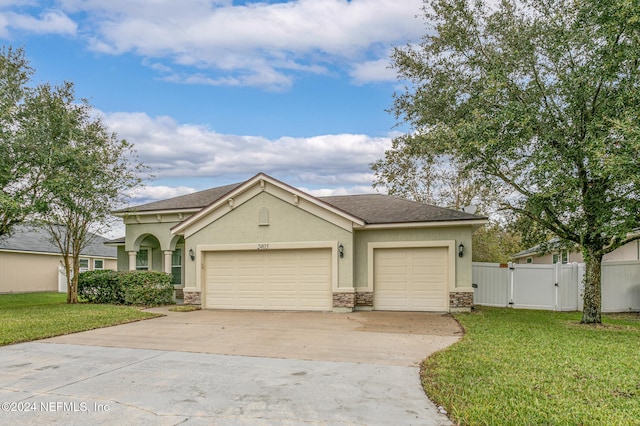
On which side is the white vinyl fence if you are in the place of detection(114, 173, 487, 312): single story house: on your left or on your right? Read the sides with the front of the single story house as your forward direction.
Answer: on your left

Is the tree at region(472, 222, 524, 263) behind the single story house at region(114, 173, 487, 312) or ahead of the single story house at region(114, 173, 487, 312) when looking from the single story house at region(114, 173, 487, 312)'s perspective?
behind

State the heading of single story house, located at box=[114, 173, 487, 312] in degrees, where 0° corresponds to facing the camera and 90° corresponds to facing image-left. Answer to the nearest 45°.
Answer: approximately 0°

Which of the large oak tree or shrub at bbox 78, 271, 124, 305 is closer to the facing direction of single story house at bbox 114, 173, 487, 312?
the large oak tree

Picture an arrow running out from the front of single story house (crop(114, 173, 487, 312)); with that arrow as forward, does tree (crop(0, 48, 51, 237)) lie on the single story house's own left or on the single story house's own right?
on the single story house's own right

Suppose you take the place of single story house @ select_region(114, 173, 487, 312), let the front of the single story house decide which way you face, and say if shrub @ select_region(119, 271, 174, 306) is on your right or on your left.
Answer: on your right
